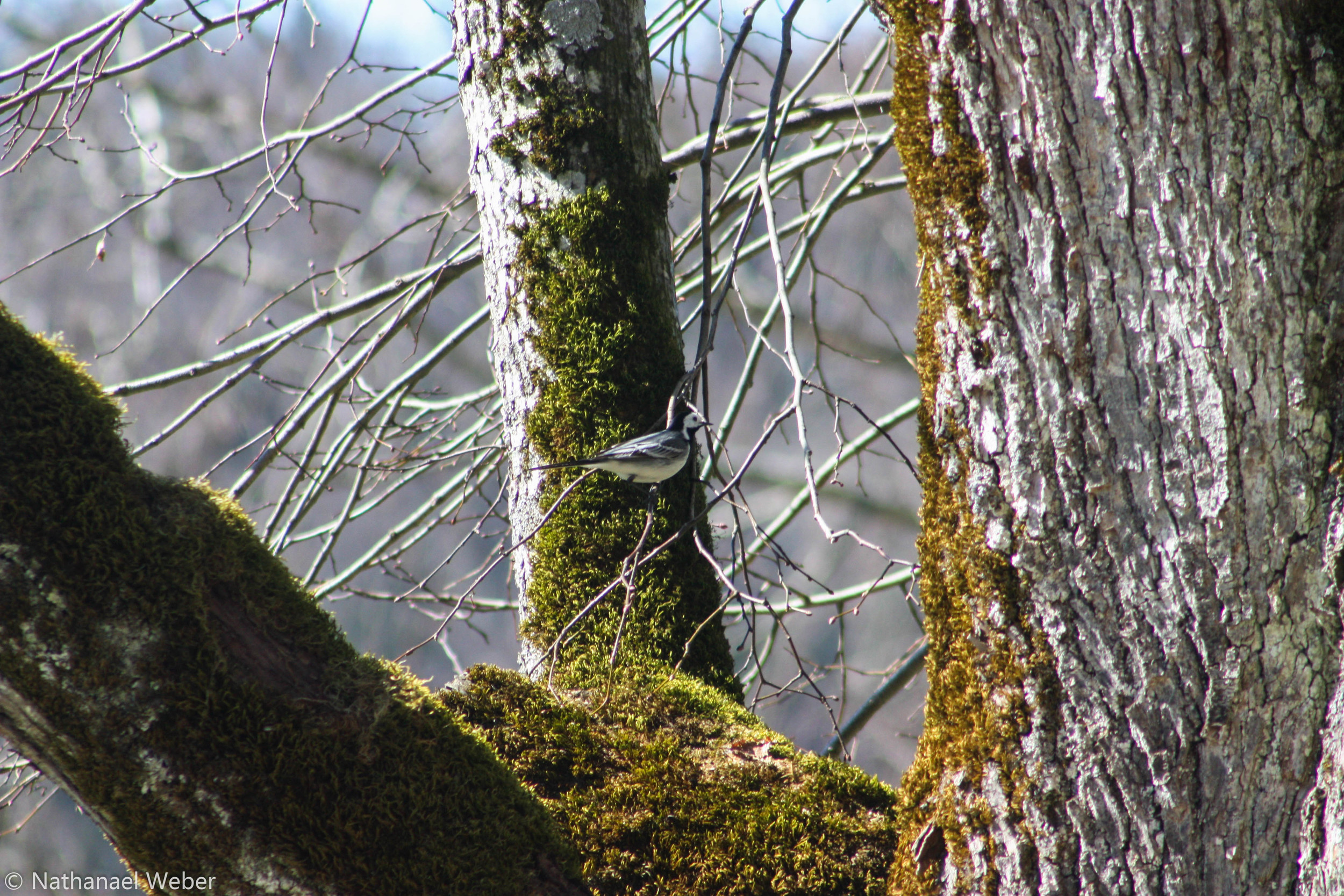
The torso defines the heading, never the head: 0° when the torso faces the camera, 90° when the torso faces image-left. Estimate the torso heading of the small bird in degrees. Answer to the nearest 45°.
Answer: approximately 270°
